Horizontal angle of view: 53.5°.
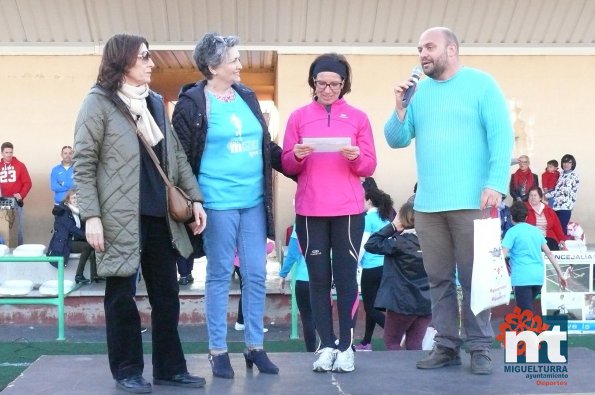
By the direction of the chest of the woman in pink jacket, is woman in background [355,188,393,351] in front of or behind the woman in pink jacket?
behind

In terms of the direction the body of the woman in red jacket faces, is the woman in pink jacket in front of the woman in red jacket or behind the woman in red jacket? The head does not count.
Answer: in front

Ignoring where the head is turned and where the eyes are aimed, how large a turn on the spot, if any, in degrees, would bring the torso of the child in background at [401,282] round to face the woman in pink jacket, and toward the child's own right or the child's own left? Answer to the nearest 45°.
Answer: approximately 135° to the child's own left

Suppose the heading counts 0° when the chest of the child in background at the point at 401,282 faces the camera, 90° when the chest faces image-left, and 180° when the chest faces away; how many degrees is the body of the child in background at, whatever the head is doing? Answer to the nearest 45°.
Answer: approximately 135°

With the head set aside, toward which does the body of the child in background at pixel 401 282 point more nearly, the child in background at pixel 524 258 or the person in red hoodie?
the person in red hoodie

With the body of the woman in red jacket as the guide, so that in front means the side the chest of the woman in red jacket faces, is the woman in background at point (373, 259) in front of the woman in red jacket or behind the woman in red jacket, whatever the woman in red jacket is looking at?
in front

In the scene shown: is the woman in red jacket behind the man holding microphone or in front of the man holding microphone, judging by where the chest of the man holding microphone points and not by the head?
behind

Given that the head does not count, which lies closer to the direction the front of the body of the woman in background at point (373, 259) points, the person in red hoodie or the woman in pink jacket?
the person in red hoodie

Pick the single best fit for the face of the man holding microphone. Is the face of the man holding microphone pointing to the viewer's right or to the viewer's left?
to the viewer's left

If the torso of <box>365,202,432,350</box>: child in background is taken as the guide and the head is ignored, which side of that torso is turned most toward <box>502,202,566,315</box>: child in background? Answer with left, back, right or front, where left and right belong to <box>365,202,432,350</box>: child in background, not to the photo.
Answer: right
